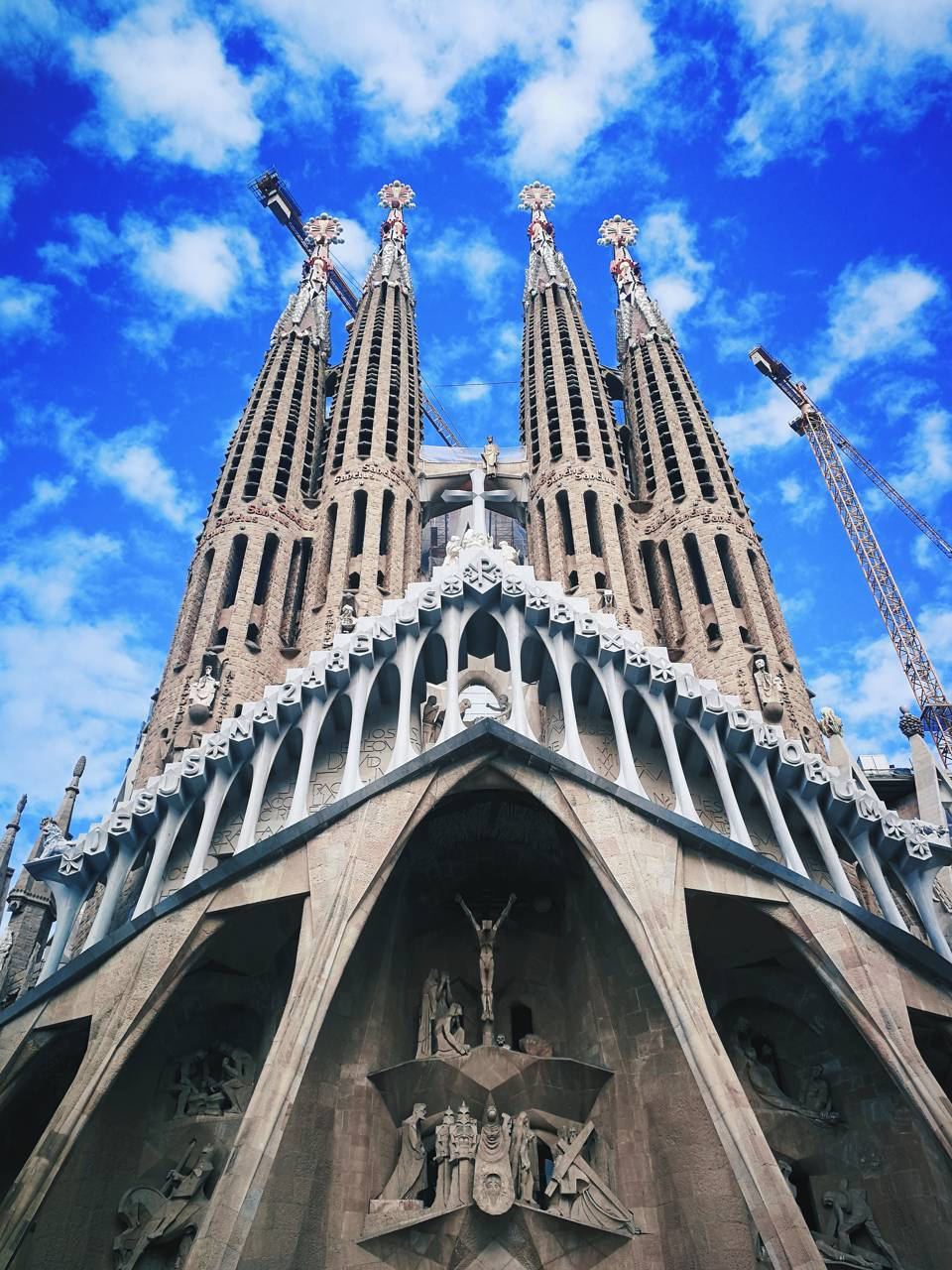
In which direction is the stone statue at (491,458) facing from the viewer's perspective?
toward the camera

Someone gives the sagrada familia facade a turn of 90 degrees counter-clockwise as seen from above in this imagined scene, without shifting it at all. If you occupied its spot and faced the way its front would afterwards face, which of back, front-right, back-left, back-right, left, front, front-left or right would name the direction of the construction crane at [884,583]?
front-left

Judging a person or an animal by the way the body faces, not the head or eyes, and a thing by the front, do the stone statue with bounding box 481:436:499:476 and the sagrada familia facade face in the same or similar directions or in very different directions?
same or similar directions

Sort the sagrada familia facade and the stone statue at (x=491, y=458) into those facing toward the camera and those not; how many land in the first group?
2

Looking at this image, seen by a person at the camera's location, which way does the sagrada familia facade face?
facing the viewer

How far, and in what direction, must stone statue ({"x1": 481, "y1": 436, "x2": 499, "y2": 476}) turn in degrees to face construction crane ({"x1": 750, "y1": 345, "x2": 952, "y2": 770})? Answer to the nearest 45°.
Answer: approximately 135° to its left

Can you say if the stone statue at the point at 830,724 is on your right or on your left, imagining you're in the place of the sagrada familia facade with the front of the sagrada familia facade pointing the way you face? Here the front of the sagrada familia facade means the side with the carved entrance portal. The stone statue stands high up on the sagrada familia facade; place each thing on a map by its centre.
on your left

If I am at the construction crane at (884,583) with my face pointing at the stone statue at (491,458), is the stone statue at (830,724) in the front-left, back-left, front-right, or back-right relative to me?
front-left
